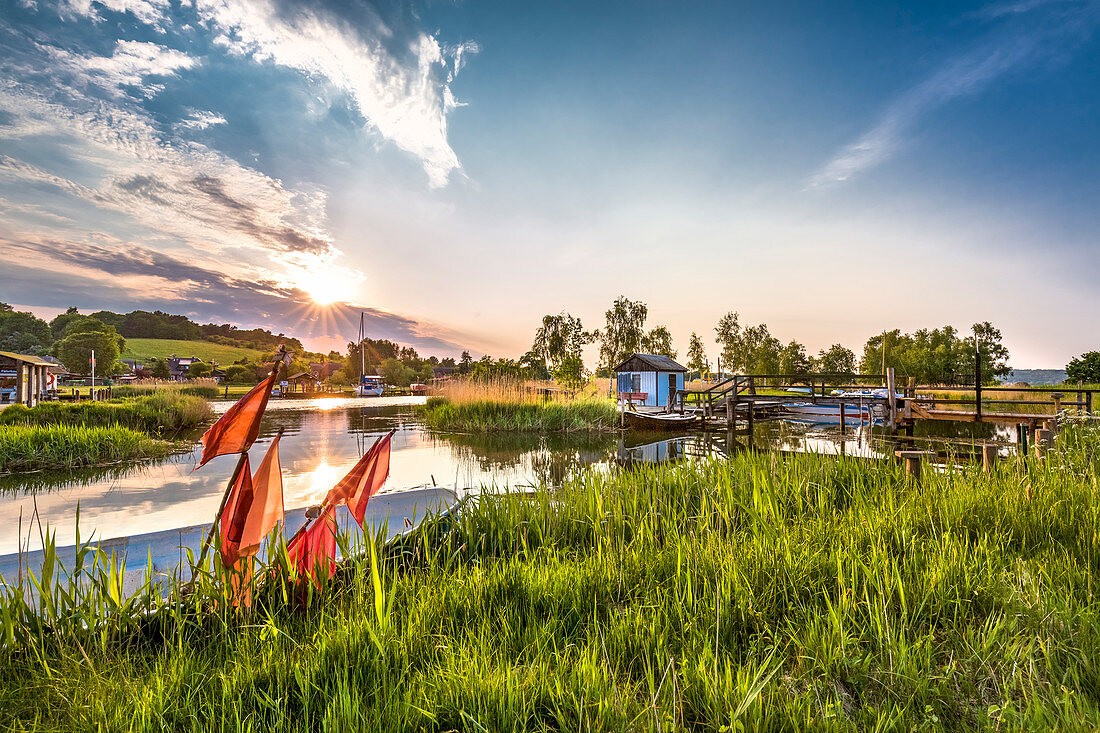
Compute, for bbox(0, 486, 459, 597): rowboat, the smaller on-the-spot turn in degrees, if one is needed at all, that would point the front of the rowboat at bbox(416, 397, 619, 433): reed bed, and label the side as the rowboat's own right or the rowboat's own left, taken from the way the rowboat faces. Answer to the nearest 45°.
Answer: approximately 45° to the rowboat's own left

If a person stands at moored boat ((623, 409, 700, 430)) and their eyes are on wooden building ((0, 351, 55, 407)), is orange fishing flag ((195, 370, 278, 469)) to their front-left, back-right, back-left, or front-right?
front-left

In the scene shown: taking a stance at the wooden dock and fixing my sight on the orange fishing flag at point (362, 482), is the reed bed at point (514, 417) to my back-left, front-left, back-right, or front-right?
front-right

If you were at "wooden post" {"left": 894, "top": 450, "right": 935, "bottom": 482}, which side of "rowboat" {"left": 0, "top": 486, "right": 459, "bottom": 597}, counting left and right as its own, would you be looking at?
front

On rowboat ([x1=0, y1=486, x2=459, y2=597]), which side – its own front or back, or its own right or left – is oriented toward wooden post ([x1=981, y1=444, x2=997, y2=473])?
front

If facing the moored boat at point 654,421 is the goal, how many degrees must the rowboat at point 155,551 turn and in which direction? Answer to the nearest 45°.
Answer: approximately 45° to its left

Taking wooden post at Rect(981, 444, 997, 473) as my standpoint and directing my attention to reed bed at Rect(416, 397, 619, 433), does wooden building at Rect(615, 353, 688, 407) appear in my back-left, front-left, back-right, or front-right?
front-right

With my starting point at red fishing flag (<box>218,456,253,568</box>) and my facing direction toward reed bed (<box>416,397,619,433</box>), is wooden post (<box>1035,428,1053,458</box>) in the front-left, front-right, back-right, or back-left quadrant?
front-right

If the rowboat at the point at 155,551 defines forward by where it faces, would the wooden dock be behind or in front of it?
in front

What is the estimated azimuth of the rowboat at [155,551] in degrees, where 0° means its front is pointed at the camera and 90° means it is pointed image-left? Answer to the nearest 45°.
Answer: approximately 270°

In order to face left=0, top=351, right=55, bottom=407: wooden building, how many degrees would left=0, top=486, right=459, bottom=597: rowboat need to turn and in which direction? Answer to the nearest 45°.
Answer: approximately 90° to its left
